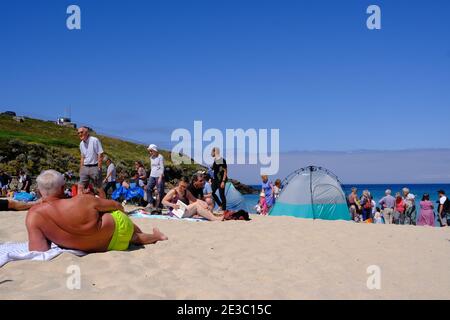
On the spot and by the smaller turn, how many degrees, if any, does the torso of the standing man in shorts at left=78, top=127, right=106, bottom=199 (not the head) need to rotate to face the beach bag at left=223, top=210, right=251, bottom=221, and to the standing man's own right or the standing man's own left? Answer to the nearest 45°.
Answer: approximately 135° to the standing man's own left

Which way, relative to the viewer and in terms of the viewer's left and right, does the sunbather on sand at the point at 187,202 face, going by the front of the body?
facing the viewer and to the right of the viewer

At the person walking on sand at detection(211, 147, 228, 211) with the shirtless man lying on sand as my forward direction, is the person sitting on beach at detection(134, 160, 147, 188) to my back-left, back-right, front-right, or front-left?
back-right

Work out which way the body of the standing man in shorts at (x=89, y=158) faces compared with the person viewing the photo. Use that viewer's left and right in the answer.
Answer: facing the viewer and to the left of the viewer

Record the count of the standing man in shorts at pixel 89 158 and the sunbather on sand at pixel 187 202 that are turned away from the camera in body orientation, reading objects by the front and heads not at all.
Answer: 0

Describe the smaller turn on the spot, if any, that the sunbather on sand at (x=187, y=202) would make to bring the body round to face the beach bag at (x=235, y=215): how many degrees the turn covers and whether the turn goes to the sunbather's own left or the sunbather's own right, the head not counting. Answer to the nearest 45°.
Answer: approximately 45° to the sunbather's own left

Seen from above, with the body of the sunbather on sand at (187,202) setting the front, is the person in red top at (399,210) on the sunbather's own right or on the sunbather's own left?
on the sunbather's own left

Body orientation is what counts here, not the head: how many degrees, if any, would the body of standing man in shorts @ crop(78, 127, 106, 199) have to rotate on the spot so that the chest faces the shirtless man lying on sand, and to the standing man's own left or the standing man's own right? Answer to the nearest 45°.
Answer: approximately 45° to the standing man's own left

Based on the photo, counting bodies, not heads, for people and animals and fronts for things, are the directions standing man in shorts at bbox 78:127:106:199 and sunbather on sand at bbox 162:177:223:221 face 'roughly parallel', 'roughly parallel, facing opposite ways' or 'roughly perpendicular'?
roughly perpendicular

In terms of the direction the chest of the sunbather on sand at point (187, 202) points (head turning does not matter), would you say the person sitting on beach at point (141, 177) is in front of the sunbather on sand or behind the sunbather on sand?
behind
